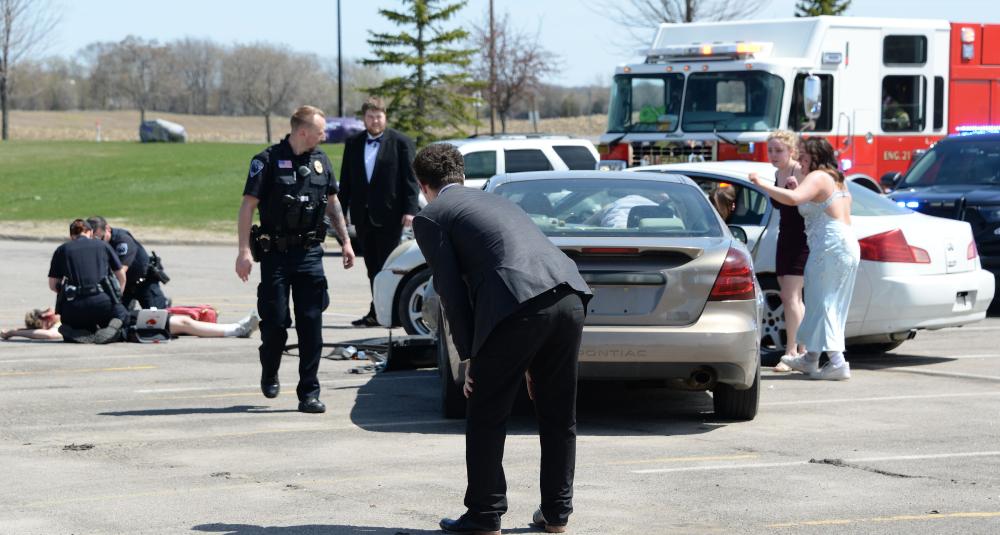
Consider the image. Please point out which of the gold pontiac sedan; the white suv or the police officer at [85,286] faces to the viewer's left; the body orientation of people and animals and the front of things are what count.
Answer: the white suv

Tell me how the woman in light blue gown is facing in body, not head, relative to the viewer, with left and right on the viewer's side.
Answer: facing away from the viewer and to the left of the viewer

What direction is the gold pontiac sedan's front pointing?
away from the camera

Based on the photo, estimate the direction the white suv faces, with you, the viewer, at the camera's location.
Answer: facing to the left of the viewer

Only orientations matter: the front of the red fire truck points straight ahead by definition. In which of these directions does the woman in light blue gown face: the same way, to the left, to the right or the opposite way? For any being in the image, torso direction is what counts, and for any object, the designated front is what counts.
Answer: to the right

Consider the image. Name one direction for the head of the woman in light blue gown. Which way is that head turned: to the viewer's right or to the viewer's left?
to the viewer's left

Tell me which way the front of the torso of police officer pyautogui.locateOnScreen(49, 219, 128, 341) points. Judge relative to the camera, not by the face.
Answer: away from the camera
